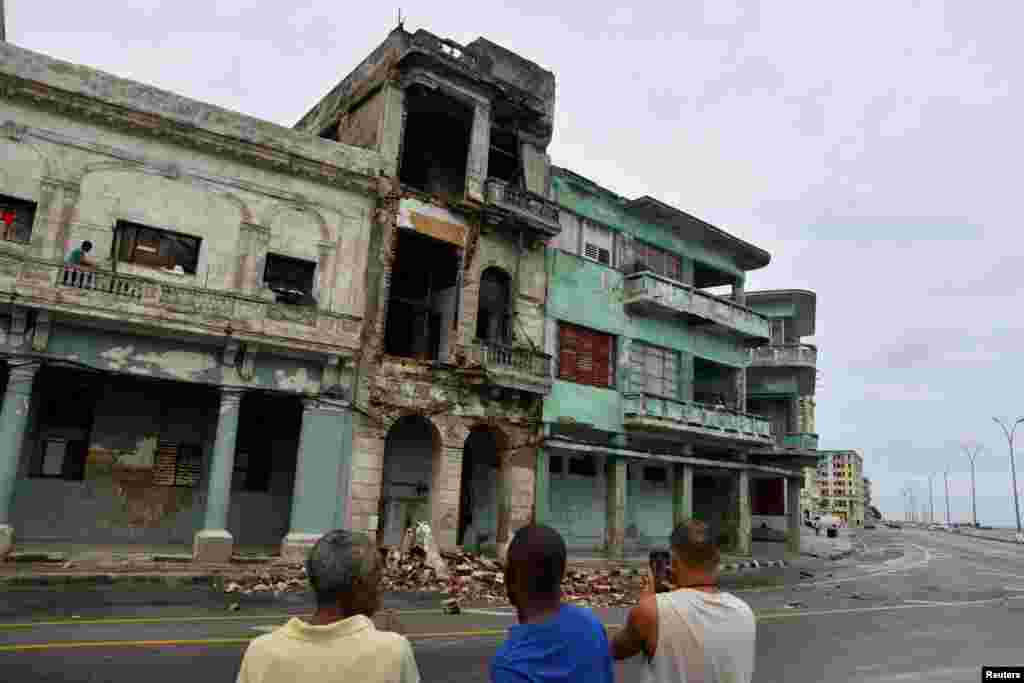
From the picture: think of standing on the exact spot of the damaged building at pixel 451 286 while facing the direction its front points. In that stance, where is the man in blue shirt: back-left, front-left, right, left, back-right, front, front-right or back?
front-right

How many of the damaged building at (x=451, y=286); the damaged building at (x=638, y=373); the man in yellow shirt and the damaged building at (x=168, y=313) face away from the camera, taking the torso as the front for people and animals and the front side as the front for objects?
1

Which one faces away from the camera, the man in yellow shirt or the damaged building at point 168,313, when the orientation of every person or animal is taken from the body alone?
the man in yellow shirt

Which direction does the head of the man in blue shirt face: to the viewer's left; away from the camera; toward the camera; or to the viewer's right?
away from the camera

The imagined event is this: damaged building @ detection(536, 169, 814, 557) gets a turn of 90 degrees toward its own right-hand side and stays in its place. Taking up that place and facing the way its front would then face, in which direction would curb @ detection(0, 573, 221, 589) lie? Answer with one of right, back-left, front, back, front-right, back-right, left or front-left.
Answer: front

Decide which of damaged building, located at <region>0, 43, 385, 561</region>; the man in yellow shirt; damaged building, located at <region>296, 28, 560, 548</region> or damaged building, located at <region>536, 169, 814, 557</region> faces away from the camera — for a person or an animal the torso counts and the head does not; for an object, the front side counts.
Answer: the man in yellow shirt

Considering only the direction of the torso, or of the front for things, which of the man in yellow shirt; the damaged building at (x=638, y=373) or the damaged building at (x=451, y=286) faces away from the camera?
the man in yellow shirt

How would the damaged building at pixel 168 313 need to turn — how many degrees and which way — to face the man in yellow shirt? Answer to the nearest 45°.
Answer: approximately 45° to its right

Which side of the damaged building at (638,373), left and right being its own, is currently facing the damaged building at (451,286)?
right

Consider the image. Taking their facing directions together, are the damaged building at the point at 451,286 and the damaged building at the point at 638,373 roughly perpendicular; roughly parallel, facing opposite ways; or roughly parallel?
roughly parallel

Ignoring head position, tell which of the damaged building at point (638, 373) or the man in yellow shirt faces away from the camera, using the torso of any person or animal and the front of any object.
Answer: the man in yellow shirt

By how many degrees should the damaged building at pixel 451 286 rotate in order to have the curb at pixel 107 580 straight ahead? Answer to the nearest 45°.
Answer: approximately 90° to its right

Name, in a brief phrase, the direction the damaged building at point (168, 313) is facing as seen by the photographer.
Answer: facing the viewer and to the right of the viewer

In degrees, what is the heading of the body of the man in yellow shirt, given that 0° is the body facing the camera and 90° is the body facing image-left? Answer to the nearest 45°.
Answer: approximately 180°

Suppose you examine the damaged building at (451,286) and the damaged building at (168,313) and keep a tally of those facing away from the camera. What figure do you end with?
0

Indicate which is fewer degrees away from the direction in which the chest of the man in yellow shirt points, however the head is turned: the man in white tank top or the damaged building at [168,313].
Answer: the damaged building

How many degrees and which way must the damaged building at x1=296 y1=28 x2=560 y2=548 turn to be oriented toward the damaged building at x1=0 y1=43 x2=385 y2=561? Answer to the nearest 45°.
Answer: approximately 90° to its right
